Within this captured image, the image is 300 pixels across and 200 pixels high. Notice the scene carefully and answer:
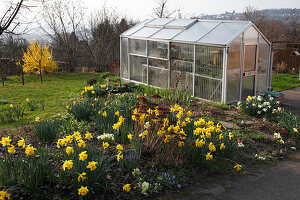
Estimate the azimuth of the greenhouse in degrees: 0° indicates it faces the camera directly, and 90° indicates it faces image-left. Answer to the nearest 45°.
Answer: approximately 315°

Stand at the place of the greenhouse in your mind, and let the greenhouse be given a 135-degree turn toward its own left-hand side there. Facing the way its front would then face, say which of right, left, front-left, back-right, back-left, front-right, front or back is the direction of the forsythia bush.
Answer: front-left

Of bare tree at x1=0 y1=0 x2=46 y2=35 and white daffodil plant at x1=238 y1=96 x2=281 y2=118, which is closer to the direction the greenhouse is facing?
the white daffodil plant

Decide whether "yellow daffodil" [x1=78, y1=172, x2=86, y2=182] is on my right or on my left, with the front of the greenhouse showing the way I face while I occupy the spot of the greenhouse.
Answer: on my right
